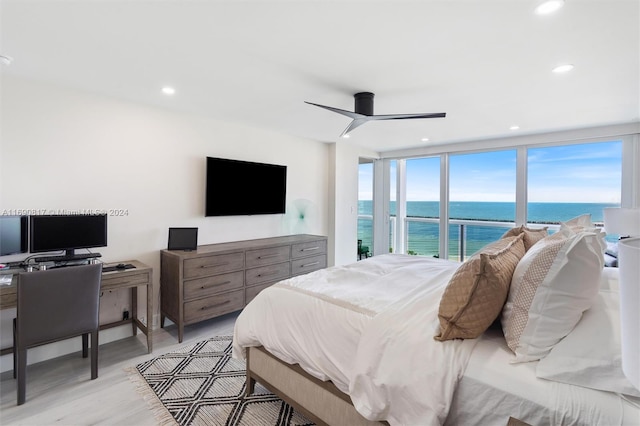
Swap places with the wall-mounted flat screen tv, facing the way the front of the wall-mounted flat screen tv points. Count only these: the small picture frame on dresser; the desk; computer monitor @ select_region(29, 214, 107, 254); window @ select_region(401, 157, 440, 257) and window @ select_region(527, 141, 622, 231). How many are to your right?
3

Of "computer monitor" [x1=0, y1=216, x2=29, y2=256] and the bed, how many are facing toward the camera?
1

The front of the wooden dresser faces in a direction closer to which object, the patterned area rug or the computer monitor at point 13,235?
the patterned area rug

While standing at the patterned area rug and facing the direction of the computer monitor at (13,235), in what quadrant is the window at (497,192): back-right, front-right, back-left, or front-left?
back-right

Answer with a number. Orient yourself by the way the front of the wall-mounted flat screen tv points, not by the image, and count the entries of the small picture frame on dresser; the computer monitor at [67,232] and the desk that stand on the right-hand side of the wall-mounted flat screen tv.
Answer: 3

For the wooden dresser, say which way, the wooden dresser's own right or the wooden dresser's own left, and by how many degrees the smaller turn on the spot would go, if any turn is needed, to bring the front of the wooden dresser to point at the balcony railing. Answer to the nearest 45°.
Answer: approximately 45° to the wooden dresser's own left

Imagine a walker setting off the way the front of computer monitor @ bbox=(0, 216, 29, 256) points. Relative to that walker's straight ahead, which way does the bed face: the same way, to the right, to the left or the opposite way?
the opposite way

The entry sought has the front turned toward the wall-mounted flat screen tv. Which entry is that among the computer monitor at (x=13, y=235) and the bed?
the bed

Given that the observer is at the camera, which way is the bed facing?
facing away from the viewer and to the left of the viewer

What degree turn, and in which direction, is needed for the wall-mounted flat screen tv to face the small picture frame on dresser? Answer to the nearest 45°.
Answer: approximately 90° to its right

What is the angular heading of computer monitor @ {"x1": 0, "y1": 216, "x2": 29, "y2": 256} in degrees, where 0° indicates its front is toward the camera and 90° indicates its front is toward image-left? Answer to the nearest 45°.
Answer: approximately 0°

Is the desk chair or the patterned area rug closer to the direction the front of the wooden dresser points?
the patterned area rug
